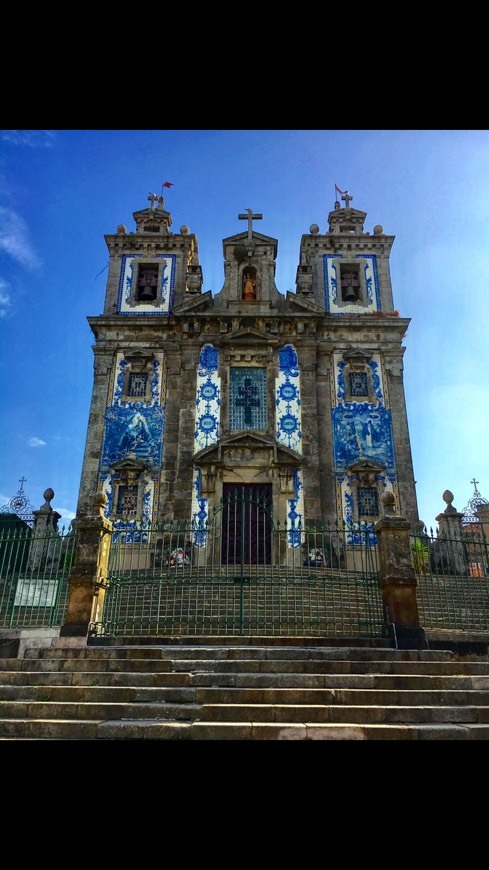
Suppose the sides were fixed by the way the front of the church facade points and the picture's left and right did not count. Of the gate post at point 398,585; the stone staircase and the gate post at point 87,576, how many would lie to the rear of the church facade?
0

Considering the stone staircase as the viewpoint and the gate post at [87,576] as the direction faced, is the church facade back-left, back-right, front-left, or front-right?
front-right

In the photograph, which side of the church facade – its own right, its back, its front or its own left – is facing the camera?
front

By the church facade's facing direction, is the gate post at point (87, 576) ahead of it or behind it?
ahead

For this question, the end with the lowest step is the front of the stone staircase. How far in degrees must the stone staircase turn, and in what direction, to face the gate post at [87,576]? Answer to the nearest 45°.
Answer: approximately 135° to its right

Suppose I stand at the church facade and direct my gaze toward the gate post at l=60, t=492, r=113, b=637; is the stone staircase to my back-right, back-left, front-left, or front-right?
front-left

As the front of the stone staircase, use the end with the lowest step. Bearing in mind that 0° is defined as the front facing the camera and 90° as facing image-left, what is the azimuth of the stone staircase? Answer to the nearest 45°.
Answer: approximately 0°

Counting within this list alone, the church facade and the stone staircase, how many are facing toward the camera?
2

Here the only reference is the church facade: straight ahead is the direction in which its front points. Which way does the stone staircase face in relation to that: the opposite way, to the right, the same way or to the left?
the same way

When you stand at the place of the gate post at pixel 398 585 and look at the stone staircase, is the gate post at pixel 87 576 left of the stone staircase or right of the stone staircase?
right

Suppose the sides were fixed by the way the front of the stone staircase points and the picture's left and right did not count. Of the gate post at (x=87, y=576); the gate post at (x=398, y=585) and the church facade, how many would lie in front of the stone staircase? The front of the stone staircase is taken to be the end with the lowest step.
0

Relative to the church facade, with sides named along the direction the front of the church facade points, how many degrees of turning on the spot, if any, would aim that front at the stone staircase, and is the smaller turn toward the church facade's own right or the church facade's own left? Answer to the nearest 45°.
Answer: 0° — it already faces it

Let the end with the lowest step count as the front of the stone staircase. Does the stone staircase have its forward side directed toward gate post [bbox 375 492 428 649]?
no

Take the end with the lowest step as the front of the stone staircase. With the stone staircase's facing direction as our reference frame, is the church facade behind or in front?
behind

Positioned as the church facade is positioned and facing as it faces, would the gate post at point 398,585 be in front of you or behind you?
in front
